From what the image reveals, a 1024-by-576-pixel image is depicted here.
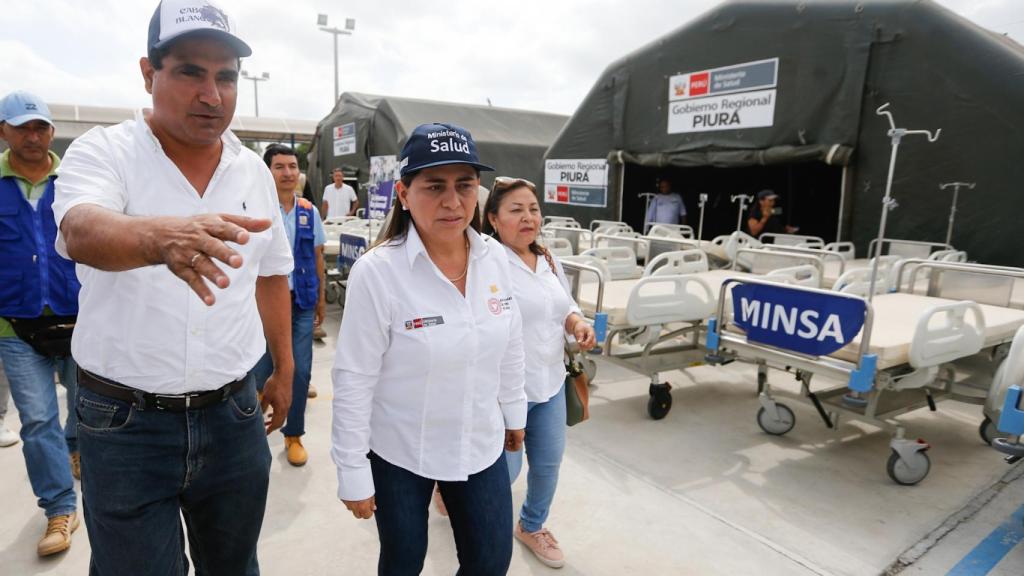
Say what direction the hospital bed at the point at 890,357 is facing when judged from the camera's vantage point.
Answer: facing the viewer and to the left of the viewer

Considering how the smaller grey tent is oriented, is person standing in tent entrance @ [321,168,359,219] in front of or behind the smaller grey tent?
in front

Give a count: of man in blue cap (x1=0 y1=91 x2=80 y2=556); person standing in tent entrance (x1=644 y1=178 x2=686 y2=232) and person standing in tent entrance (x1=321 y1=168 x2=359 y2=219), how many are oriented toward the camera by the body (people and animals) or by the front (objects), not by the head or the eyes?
3

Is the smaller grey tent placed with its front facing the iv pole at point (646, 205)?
no

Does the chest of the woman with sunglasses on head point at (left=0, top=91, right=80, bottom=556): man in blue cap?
no

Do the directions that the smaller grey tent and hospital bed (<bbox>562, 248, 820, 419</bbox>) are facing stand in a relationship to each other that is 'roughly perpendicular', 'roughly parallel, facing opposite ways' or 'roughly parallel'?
roughly parallel

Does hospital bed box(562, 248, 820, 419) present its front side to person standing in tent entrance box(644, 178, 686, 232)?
no

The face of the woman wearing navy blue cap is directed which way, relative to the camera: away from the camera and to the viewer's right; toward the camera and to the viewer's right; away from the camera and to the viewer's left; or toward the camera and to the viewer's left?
toward the camera and to the viewer's right

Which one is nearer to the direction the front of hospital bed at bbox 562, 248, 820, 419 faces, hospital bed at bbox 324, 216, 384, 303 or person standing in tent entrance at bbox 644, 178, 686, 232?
the hospital bed

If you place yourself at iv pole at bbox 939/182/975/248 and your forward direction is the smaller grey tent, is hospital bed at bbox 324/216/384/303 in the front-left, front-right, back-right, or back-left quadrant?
front-left

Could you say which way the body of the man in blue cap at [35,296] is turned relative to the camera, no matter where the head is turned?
toward the camera

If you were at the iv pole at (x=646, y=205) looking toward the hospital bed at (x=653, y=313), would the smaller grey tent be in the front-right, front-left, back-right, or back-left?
back-right

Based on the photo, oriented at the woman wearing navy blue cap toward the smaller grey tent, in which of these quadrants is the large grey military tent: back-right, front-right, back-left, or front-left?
front-right

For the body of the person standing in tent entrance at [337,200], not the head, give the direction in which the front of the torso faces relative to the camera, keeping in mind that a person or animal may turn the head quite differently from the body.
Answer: toward the camera

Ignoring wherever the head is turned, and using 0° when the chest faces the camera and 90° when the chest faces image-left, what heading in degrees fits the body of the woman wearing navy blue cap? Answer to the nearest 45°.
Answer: approximately 315°

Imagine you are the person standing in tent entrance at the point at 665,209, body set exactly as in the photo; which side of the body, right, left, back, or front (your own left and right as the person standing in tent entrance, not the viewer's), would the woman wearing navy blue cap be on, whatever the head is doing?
front

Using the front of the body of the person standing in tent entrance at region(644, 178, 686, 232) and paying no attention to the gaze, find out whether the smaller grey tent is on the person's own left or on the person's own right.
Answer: on the person's own right
